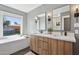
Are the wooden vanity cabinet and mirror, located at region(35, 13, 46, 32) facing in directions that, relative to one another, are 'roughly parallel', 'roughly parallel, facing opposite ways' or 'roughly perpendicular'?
roughly parallel

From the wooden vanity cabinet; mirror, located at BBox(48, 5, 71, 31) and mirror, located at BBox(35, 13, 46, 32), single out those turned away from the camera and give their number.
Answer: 0

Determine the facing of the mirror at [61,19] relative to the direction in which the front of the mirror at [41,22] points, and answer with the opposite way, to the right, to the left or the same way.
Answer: the same way

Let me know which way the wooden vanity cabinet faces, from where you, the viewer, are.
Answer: facing the viewer and to the left of the viewer

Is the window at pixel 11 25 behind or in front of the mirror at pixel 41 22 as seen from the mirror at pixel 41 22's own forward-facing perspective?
in front

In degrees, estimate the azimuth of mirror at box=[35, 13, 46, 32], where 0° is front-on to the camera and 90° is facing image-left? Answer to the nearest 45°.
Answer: approximately 45°

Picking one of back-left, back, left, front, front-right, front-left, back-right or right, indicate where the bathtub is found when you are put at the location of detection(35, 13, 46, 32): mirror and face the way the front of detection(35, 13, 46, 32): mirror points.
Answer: front

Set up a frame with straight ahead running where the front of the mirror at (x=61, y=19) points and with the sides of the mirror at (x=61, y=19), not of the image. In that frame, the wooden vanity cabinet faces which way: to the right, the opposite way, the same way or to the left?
the same way

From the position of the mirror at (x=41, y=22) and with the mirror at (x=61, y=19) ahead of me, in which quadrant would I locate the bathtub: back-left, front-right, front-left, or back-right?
back-right

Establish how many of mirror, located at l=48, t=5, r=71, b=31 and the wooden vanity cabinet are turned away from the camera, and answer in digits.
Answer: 0
